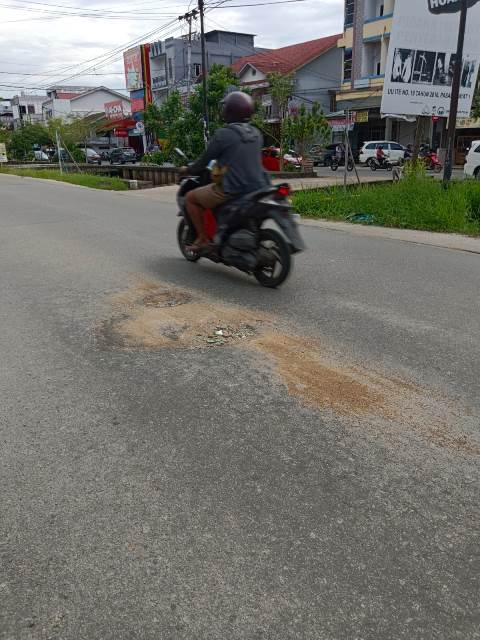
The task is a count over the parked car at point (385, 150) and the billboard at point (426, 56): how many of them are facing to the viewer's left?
1

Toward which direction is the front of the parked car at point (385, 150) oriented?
to the viewer's left

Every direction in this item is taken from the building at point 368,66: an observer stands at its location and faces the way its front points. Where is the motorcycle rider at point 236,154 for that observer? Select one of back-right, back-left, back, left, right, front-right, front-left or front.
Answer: front-left

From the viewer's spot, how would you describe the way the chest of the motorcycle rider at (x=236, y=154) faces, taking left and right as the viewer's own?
facing away from the viewer and to the left of the viewer

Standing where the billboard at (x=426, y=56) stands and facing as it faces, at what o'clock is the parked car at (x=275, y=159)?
The parked car is roughly at 5 o'clock from the billboard.

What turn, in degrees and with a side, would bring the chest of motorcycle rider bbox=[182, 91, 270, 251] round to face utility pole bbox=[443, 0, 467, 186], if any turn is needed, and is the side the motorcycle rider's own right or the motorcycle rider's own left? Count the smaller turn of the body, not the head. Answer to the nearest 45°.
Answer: approximately 90° to the motorcycle rider's own right

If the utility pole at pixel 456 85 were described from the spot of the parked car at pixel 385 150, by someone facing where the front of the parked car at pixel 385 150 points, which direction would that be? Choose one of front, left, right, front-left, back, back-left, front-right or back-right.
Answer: left

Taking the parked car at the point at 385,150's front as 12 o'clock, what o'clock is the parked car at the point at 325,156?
the parked car at the point at 325,156 is roughly at 1 o'clock from the parked car at the point at 385,150.

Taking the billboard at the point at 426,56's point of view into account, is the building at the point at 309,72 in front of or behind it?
behind

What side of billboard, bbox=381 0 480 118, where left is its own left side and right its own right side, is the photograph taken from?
front

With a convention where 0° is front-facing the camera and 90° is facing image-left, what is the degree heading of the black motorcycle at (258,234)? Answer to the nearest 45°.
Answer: approximately 135°

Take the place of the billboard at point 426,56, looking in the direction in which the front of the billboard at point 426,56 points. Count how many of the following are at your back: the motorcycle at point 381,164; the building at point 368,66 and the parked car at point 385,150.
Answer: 3

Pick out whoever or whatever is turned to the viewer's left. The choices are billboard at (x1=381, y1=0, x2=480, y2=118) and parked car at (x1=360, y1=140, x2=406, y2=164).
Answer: the parked car

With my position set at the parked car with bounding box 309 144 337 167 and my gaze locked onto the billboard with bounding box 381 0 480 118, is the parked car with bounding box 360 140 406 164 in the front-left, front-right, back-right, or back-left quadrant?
front-left

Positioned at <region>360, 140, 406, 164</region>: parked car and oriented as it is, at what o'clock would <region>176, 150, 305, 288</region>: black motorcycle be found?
The black motorcycle is roughly at 9 o'clock from the parked car.

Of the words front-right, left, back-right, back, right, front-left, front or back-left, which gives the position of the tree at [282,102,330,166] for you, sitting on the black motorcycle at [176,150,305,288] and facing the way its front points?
front-right
